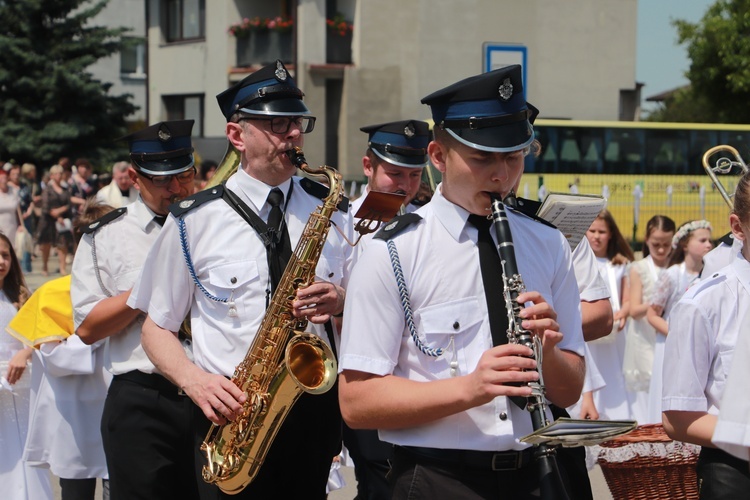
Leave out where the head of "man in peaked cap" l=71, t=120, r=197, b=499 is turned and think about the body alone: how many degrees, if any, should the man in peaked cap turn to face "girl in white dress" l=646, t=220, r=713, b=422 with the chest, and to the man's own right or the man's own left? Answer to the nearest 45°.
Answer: approximately 90° to the man's own left

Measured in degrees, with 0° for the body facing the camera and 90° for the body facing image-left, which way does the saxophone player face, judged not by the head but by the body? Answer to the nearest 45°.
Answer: approximately 315°

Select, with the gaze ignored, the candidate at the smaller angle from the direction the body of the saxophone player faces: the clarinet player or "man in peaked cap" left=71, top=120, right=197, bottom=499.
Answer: the clarinet player

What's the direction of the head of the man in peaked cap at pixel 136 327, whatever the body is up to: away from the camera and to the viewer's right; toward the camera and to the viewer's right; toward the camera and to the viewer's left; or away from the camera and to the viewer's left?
toward the camera and to the viewer's right

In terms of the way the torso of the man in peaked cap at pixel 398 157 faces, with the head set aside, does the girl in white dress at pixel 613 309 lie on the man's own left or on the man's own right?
on the man's own left

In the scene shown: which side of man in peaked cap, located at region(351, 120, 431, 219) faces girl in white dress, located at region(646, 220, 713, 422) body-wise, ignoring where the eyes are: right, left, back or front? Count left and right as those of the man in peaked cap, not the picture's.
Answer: left

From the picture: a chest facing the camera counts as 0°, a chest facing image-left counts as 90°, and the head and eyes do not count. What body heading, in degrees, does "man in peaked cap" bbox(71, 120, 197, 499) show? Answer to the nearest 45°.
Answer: approximately 315°

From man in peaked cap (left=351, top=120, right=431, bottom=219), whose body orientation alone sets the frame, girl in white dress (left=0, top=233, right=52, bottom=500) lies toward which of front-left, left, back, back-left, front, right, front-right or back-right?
back-right

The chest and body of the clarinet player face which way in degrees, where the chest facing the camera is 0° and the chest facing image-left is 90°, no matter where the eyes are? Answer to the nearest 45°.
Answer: approximately 315°

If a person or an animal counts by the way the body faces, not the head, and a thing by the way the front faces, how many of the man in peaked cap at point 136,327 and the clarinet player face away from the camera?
0
